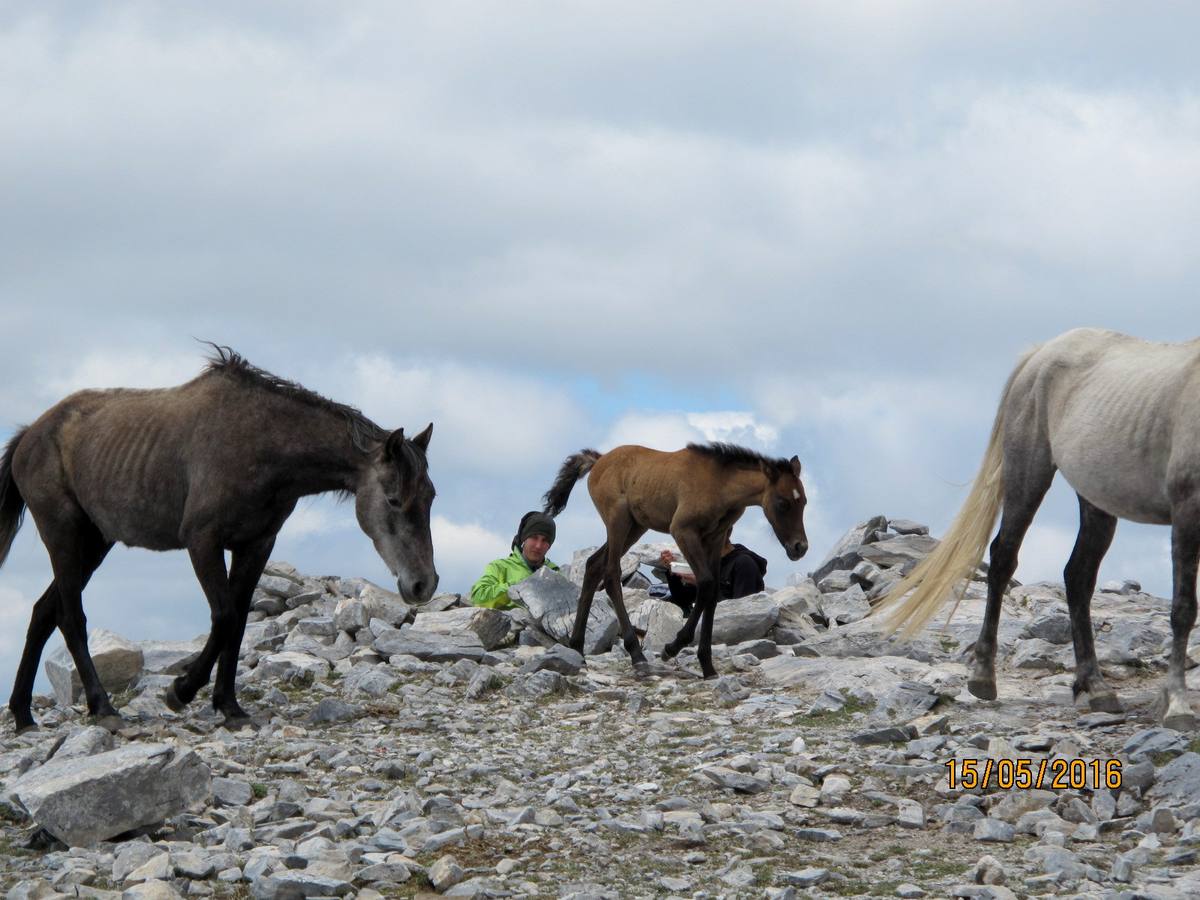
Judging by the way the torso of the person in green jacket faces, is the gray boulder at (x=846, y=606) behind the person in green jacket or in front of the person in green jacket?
in front

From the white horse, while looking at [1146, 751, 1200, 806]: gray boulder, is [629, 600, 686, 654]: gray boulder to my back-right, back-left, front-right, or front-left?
back-right

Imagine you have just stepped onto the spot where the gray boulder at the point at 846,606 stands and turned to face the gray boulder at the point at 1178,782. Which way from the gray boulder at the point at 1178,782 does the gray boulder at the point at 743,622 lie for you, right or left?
right

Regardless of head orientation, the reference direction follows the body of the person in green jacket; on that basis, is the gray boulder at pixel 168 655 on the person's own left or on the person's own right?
on the person's own right

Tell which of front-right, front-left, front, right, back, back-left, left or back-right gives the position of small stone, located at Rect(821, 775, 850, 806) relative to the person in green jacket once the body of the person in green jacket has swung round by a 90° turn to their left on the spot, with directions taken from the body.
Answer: back-right

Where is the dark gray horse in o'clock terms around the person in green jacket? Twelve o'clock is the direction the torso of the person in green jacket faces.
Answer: The dark gray horse is roughly at 2 o'clock from the person in green jacket.

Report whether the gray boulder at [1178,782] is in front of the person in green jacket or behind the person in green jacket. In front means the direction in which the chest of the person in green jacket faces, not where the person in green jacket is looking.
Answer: in front

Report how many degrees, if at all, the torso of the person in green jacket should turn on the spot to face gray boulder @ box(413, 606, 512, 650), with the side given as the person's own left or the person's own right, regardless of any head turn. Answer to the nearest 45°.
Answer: approximately 45° to the person's own right

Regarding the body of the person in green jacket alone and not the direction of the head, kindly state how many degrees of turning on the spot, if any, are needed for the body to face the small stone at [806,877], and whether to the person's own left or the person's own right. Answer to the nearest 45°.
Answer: approximately 45° to the person's own right

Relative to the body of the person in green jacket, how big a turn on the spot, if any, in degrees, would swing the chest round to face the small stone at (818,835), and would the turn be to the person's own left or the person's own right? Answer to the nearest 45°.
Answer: approximately 45° to the person's own right

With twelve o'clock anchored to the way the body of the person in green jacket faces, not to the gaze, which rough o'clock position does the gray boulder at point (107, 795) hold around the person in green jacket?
The gray boulder is roughly at 2 o'clock from the person in green jacket.

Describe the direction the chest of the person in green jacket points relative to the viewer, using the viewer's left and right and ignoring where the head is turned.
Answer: facing the viewer and to the right of the viewer
